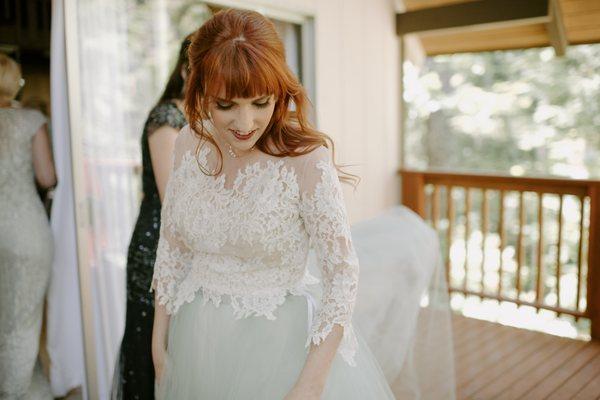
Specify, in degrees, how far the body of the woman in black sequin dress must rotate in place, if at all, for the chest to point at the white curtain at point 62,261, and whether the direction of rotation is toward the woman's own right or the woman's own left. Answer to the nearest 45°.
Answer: approximately 135° to the woman's own left

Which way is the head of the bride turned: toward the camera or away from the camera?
toward the camera

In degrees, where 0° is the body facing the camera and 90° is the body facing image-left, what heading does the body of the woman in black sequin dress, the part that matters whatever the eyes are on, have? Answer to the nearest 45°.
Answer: approximately 270°

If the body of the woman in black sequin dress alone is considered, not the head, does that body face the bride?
no

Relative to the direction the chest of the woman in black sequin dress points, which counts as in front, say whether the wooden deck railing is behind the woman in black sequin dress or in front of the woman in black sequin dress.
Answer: in front

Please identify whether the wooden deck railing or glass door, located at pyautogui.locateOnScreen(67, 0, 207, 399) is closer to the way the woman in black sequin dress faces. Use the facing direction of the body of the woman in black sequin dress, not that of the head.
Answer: the wooden deck railing

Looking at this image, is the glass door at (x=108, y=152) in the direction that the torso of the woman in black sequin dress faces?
no
